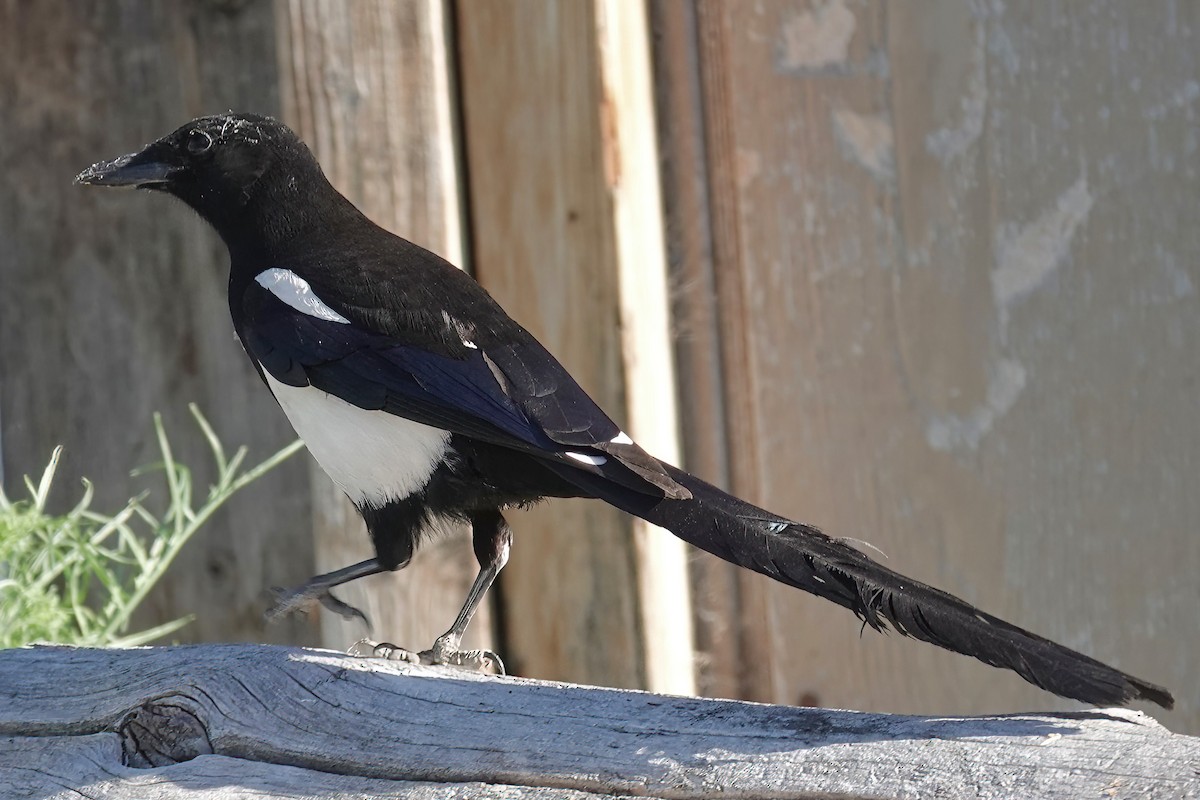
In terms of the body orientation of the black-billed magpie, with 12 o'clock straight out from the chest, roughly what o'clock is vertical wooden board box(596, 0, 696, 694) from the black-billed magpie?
The vertical wooden board is roughly at 4 o'clock from the black-billed magpie.

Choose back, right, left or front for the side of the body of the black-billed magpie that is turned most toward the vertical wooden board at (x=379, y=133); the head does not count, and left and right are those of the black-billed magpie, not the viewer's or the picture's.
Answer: right

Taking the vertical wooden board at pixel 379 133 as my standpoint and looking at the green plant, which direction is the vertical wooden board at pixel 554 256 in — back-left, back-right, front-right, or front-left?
back-left

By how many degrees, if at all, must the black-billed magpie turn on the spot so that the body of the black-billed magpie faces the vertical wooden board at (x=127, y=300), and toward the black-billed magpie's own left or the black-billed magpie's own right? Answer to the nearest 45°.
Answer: approximately 45° to the black-billed magpie's own right

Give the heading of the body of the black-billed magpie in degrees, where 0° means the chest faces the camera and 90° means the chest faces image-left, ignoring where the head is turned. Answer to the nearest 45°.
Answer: approximately 90°

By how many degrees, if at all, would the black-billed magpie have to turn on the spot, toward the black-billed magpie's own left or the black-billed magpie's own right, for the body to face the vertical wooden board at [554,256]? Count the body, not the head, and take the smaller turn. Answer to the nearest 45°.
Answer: approximately 90° to the black-billed magpie's own right
